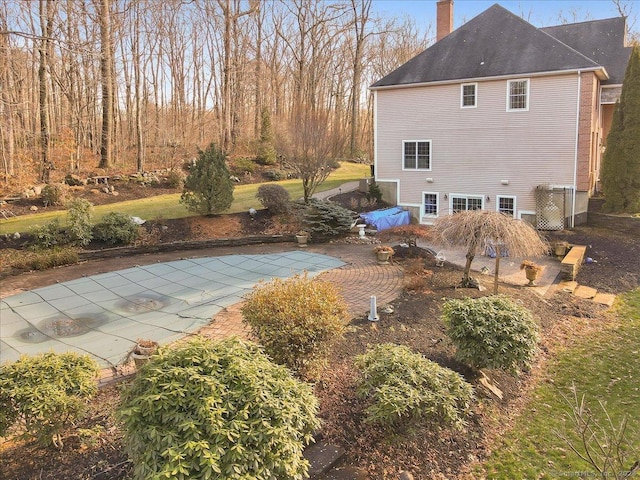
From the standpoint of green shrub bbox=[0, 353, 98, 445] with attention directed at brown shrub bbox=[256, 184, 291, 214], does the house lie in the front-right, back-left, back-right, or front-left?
front-right

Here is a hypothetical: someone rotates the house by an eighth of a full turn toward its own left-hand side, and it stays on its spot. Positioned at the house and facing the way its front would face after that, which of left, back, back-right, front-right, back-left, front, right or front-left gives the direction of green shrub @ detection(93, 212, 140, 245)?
back

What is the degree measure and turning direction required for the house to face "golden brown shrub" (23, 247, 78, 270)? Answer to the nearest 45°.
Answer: approximately 135° to its right

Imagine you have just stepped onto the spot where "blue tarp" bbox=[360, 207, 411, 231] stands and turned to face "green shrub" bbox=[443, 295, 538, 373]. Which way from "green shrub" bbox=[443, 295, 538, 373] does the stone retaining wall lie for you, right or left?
right

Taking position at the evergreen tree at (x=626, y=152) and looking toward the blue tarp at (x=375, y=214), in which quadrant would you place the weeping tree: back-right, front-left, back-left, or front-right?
front-left

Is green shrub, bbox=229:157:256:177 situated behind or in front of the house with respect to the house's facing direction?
behind

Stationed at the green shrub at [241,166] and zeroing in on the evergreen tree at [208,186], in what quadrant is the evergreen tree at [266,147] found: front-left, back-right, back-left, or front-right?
back-left
